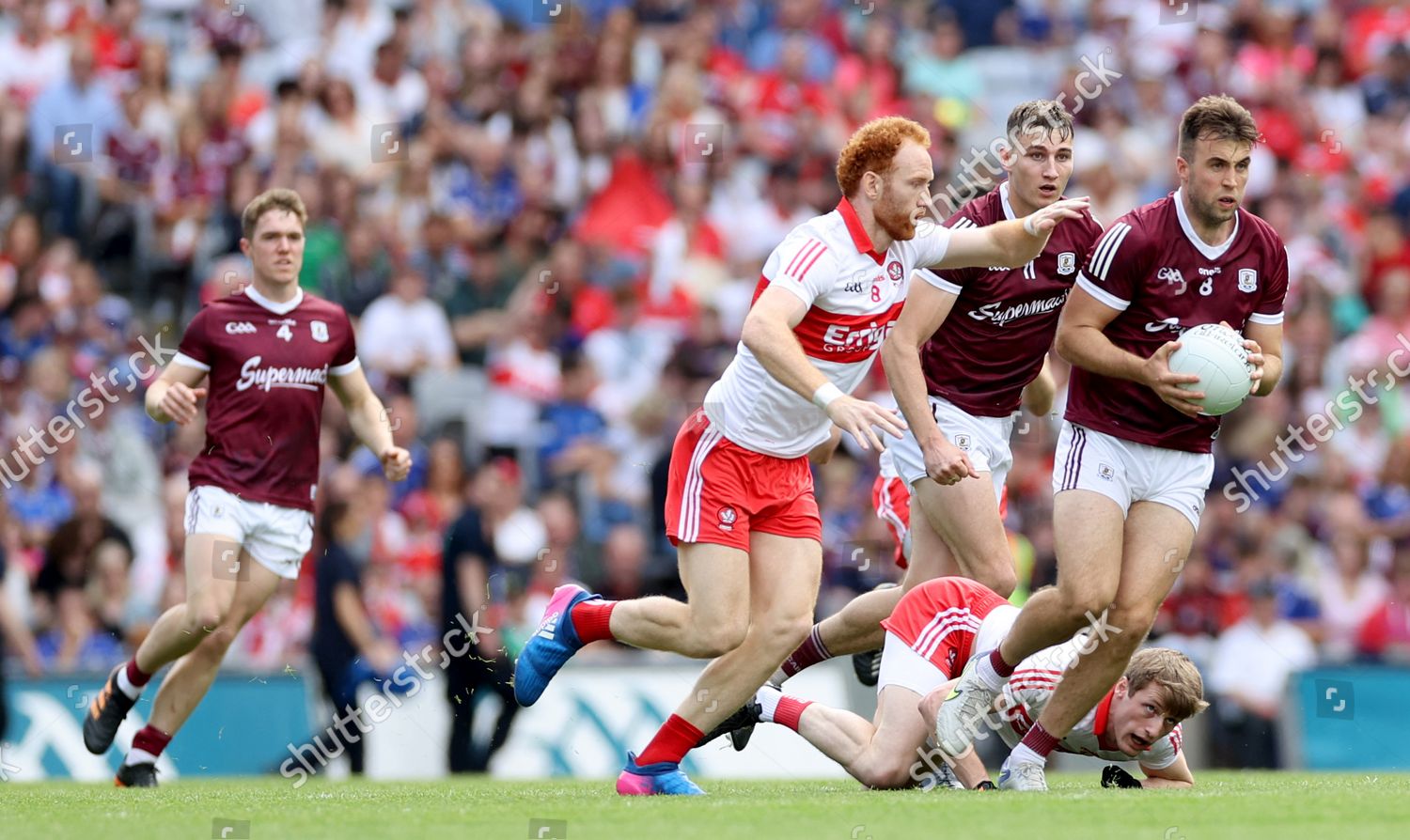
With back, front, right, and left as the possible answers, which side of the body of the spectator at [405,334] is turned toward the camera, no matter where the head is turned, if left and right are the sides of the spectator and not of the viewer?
front

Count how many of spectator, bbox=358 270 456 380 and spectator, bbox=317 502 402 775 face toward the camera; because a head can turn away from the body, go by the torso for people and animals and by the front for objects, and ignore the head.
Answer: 1

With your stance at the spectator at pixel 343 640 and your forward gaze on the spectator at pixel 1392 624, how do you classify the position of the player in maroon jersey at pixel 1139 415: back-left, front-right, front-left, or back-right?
front-right

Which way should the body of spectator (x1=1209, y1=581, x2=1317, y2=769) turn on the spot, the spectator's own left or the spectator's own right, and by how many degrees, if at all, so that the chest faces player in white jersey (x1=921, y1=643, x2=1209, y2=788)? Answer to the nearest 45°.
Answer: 0° — they already face them

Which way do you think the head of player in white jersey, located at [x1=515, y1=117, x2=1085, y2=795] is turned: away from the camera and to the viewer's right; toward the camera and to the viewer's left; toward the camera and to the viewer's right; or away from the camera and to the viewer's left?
toward the camera and to the viewer's right

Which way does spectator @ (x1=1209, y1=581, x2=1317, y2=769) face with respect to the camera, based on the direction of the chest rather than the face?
toward the camera

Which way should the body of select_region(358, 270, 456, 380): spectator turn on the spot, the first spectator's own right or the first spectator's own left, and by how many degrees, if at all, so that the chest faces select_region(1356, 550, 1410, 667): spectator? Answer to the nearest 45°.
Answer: approximately 90° to the first spectator's own left
